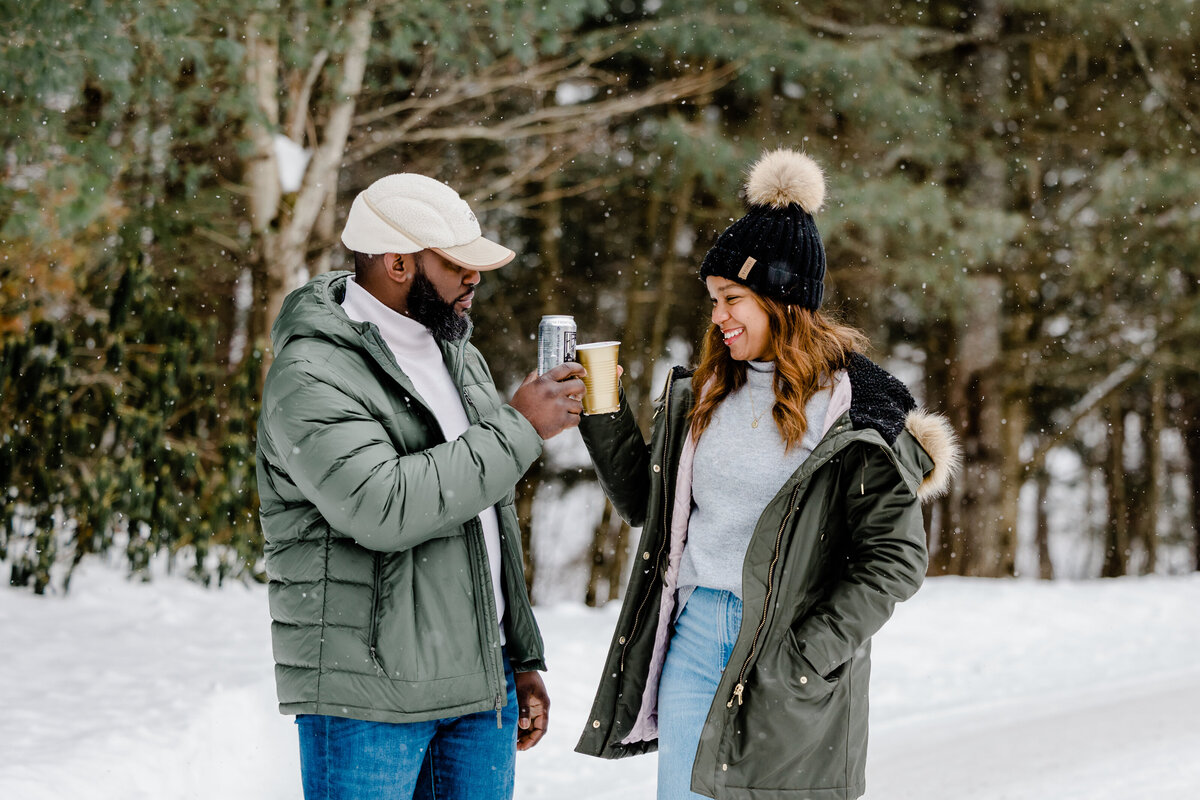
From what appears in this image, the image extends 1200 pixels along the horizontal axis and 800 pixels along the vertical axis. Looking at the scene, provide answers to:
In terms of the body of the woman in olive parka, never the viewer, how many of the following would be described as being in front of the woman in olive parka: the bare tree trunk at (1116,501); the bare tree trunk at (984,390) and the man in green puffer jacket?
1

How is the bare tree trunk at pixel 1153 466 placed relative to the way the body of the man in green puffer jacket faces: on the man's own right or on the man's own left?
on the man's own left

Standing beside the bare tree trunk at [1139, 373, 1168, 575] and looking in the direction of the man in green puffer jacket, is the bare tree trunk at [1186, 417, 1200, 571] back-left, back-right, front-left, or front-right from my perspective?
back-left

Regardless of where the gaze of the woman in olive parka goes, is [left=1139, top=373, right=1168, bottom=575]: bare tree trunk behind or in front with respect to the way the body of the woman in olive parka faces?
behind

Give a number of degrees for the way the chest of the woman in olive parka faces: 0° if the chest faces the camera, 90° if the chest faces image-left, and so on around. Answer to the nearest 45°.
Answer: approximately 45°

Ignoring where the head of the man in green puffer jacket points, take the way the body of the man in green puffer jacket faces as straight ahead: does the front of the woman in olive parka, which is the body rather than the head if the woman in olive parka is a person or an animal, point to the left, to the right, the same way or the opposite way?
to the right

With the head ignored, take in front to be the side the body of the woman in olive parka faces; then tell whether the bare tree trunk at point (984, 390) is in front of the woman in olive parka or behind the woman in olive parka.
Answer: behind

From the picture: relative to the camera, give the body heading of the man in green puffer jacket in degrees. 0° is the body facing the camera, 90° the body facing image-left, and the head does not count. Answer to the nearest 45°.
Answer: approximately 315°

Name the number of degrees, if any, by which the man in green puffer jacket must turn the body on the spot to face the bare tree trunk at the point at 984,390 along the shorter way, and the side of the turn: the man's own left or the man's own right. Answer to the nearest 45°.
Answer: approximately 90° to the man's own left

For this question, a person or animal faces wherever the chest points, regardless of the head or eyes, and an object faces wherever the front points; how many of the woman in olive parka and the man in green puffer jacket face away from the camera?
0

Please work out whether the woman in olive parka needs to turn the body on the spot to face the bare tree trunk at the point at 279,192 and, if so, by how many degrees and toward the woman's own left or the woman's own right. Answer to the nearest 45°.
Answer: approximately 90° to the woman's own right

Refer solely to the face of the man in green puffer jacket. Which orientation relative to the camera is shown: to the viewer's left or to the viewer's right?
to the viewer's right

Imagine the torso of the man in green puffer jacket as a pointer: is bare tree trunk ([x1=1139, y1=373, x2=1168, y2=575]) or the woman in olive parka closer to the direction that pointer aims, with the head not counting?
the woman in olive parka

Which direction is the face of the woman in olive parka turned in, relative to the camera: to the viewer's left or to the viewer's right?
to the viewer's left

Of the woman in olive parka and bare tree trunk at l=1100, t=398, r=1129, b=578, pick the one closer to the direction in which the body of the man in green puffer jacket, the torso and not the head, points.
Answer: the woman in olive parka
